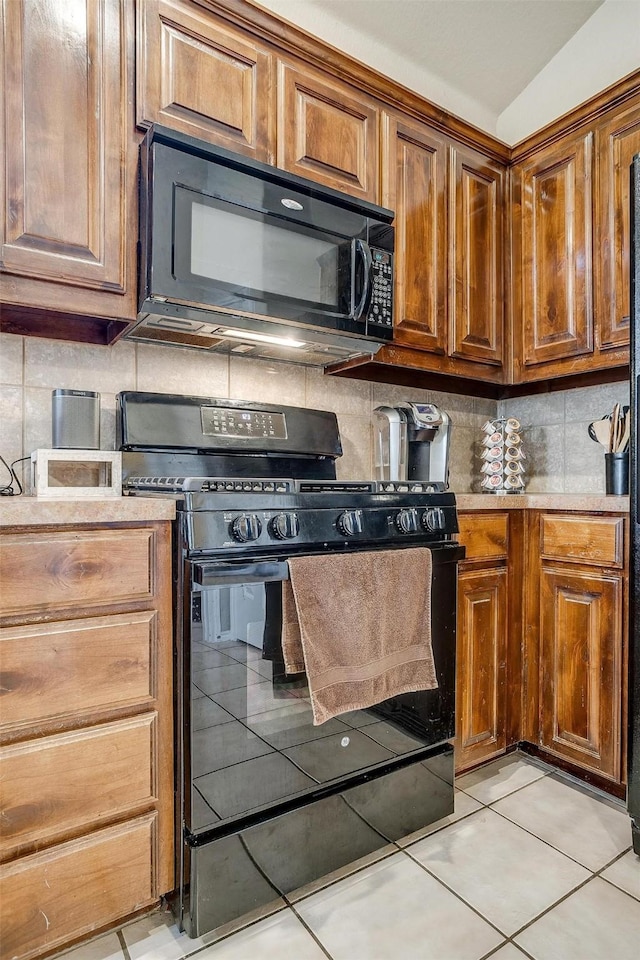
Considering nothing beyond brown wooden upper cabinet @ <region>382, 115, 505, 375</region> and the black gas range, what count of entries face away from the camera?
0

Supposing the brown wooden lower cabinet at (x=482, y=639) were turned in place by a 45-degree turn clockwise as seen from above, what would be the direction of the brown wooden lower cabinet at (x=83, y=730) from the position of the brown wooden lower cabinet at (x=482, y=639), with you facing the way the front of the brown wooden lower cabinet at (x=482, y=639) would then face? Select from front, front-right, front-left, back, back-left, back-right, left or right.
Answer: front-right

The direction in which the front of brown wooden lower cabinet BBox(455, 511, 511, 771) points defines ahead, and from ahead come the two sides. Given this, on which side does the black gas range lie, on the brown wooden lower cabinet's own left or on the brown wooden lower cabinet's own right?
on the brown wooden lower cabinet's own right

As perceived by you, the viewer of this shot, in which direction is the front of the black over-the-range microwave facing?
facing the viewer and to the right of the viewer
